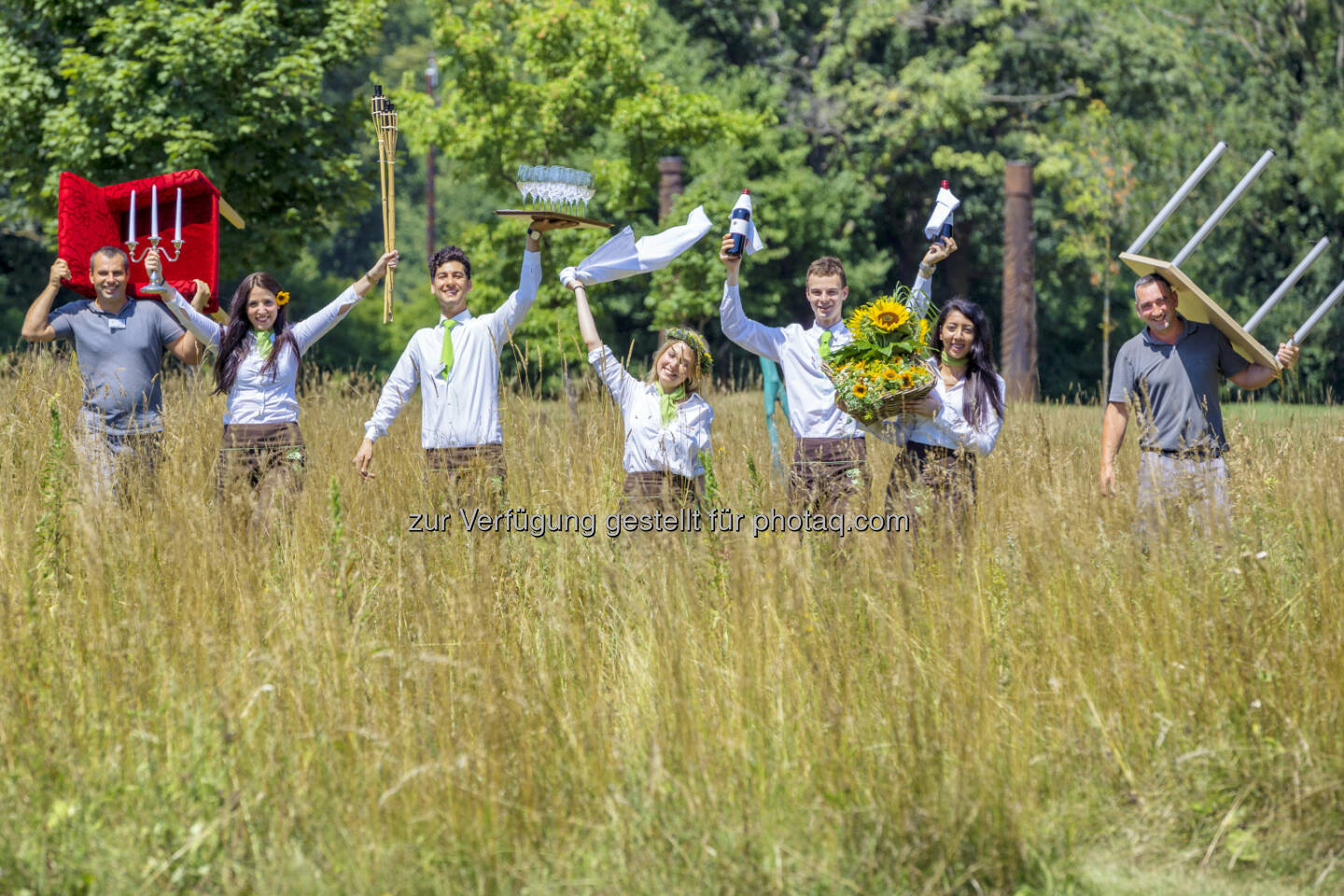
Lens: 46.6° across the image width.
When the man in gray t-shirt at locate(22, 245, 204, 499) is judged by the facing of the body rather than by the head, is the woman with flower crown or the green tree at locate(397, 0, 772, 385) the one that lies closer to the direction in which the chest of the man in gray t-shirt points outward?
the woman with flower crown

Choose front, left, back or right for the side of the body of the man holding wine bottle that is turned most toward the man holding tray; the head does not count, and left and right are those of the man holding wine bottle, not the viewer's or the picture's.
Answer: right

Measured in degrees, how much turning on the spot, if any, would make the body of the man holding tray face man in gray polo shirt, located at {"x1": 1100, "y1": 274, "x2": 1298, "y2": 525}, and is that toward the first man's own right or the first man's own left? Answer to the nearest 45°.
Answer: approximately 90° to the first man's own left

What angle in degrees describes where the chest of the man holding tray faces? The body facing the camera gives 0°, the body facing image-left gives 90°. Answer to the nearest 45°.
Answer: approximately 0°

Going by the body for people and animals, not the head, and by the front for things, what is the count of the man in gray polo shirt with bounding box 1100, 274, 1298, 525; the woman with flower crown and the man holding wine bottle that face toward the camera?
3

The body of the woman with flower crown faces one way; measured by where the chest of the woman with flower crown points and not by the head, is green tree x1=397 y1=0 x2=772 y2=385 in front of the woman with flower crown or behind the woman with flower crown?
behind

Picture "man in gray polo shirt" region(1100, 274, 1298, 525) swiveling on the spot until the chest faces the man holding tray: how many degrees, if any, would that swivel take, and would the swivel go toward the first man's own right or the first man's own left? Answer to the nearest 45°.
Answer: approximately 90° to the first man's own right
